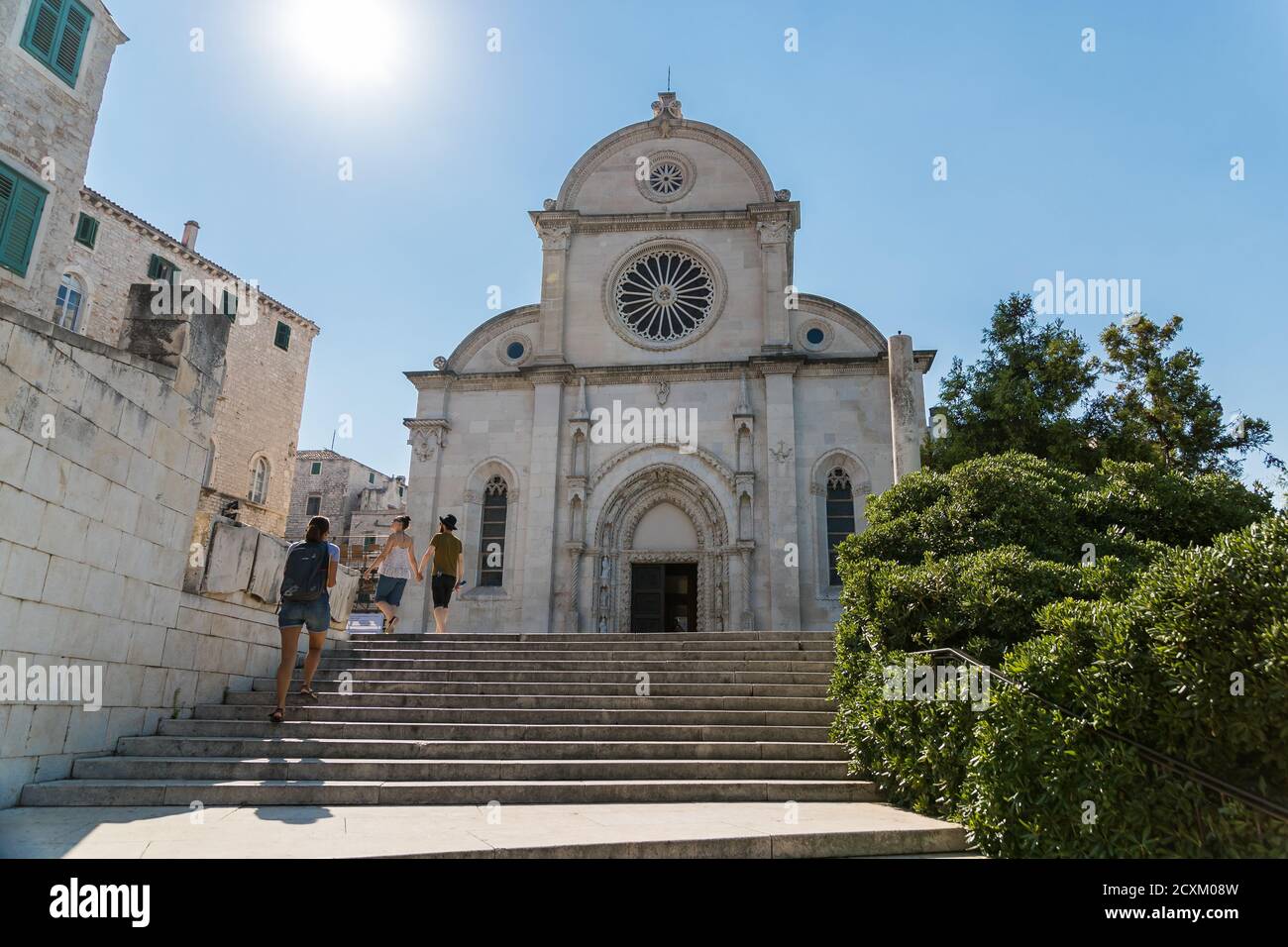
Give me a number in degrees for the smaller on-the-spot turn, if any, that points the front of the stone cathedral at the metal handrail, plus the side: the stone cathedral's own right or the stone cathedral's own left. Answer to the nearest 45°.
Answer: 0° — it already faces it

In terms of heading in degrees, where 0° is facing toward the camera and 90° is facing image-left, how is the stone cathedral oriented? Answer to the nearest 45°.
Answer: approximately 0°

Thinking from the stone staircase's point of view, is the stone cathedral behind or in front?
behind

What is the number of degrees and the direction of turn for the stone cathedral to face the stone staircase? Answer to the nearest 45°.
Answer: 0° — it already faces it

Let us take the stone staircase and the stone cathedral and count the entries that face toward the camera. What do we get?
2

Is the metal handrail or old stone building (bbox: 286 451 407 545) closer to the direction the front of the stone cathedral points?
the metal handrail

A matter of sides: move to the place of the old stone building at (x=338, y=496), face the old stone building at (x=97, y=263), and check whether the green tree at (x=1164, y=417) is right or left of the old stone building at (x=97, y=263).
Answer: left

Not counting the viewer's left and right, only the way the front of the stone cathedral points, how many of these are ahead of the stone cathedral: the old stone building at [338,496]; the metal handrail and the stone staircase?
2

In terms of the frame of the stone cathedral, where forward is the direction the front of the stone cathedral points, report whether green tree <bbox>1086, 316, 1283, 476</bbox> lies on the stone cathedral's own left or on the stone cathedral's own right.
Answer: on the stone cathedral's own left
